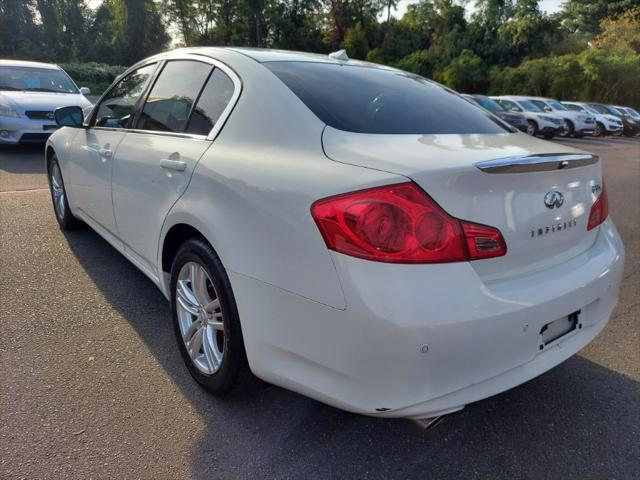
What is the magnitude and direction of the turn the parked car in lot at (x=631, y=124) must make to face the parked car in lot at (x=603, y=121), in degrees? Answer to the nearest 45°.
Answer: approximately 90° to its right

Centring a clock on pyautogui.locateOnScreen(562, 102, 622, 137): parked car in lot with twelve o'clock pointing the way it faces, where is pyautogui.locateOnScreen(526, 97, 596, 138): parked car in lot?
pyautogui.locateOnScreen(526, 97, 596, 138): parked car in lot is roughly at 2 o'clock from pyautogui.locateOnScreen(562, 102, 622, 137): parked car in lot.

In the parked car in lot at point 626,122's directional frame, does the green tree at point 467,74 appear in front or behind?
behind

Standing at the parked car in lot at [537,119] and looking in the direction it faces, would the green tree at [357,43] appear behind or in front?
behind

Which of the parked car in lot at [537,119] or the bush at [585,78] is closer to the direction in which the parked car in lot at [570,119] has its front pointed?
the parked car in lot

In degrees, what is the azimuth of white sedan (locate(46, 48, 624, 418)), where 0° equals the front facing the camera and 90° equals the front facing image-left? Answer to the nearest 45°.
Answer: approximately 135°

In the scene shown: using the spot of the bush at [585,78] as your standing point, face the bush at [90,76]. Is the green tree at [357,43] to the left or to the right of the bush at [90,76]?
right

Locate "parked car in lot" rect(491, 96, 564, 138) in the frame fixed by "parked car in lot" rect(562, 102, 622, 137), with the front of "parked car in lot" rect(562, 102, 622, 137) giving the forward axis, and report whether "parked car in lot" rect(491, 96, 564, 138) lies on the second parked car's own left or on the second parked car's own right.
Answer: on the second parked car's own right
